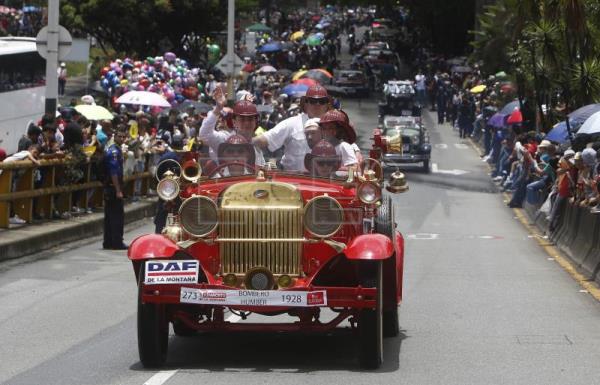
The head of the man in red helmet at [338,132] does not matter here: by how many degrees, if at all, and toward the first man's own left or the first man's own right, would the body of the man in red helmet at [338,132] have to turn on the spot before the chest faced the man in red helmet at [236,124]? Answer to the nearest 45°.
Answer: approximately 45° to the first man's own right

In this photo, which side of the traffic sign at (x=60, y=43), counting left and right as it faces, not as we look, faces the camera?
back

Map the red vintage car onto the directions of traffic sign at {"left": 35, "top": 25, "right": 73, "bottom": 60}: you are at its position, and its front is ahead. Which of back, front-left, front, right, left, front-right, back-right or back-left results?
back

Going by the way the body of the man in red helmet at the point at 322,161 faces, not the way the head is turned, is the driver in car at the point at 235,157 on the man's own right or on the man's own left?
on the man's own right

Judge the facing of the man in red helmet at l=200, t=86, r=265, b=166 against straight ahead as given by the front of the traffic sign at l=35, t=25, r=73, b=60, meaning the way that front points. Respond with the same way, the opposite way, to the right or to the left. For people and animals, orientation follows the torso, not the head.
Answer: the opposite way

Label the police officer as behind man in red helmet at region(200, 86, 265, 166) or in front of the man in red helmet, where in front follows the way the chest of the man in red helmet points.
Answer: behind

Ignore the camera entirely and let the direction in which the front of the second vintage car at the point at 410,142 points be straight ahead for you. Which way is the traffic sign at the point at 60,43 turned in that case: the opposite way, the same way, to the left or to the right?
the opposite way

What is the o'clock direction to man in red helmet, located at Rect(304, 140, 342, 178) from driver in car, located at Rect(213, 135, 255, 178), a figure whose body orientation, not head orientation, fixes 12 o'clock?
The man in red helmet is roughly at 9 o'clock from the driver in car.

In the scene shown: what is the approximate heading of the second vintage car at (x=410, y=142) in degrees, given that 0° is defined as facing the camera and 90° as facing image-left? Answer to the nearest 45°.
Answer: approximately 0°
